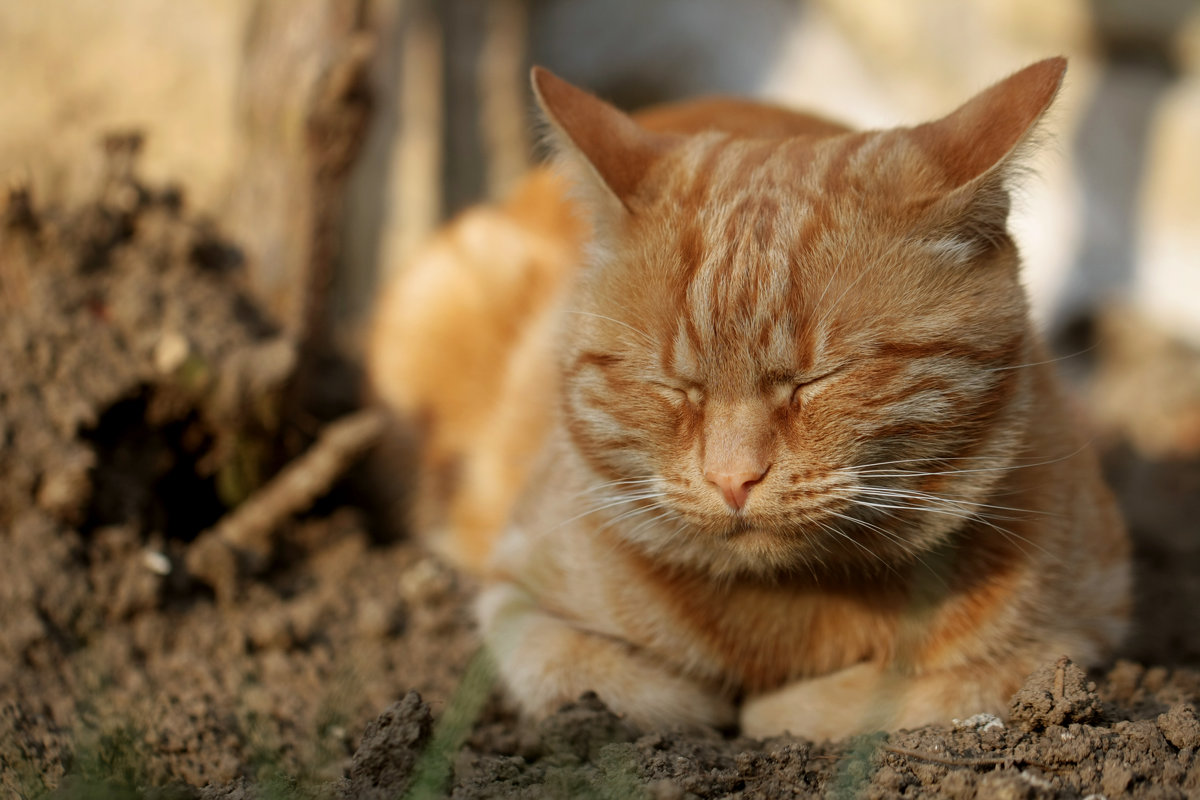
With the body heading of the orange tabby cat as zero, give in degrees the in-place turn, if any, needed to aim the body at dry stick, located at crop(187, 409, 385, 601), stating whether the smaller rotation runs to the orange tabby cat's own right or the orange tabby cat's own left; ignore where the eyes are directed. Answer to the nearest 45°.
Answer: approximately 135° to the orange tabby cat's own right

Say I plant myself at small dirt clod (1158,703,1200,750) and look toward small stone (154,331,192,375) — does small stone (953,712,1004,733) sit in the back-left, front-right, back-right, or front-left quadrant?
front-left

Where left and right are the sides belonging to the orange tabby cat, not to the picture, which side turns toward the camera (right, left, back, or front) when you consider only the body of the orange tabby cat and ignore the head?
front
